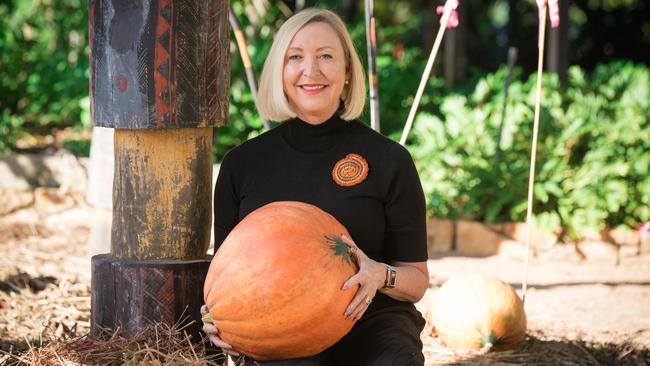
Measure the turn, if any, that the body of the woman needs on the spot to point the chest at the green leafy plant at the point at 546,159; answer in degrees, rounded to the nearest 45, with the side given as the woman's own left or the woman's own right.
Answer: approximately 135° to the woman's own left

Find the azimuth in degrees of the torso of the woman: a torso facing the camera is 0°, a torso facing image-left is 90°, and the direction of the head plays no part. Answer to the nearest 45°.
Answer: approximately 0°

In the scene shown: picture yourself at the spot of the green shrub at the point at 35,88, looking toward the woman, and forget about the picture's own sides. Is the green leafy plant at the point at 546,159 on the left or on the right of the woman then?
left

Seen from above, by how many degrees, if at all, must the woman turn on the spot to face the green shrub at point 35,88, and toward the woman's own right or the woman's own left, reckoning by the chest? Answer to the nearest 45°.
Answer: approximately 135° to the woman's own right

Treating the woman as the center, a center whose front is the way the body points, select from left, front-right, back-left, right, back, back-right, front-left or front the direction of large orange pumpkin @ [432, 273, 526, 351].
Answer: back-left

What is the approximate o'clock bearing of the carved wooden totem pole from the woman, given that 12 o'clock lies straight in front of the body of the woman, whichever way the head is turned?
The carved wooden totem pole is roughly at 3 o'clock from the woman.

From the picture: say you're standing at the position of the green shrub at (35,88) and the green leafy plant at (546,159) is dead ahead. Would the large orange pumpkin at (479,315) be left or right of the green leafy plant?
right
